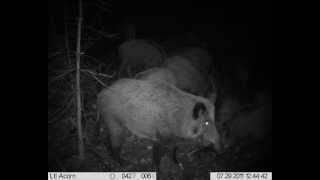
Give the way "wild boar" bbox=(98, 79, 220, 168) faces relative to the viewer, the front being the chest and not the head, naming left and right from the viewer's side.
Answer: facing to the right of the viewer
